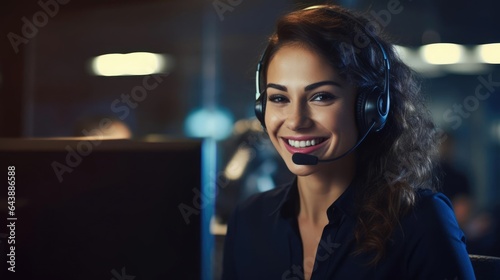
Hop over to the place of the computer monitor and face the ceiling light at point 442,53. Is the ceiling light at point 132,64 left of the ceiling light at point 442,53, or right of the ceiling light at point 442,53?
left

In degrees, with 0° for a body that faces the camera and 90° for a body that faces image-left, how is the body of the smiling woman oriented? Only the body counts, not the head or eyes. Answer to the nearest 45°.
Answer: approximately 45°

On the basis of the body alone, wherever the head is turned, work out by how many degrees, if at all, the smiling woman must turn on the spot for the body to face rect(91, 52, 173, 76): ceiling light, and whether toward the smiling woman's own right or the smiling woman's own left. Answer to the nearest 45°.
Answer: approximately 90° to the smiling woman's own right

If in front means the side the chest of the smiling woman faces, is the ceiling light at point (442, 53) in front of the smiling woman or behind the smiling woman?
behind

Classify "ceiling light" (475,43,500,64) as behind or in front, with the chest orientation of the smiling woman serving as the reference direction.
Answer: behind
